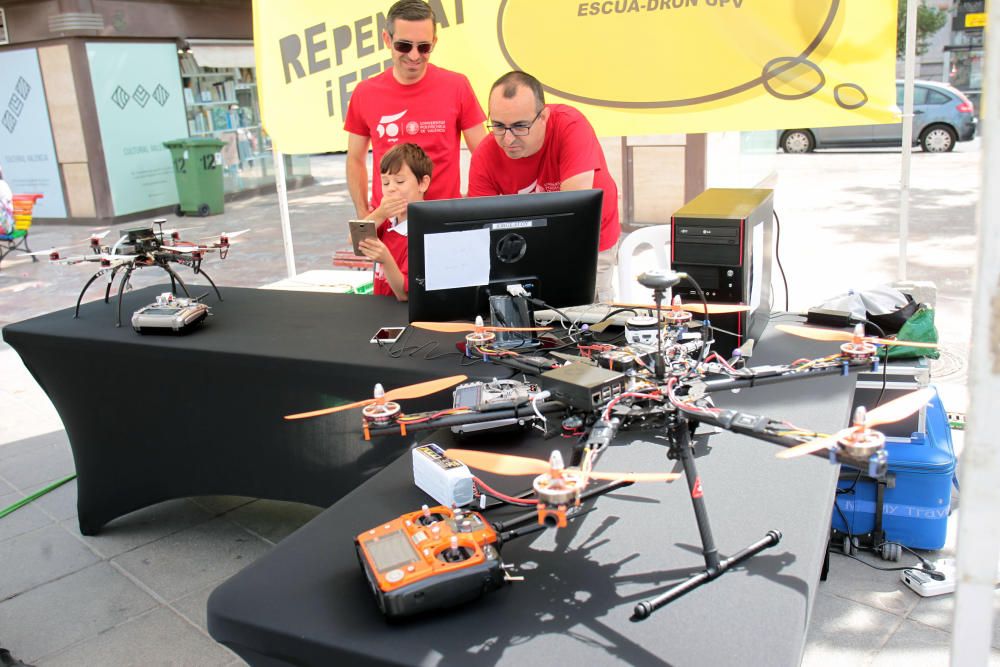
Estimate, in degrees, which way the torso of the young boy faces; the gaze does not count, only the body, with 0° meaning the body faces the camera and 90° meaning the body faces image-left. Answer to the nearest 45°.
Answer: approximately 45°

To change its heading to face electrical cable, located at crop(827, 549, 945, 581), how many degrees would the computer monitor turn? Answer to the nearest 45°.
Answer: approximately 90° to its right

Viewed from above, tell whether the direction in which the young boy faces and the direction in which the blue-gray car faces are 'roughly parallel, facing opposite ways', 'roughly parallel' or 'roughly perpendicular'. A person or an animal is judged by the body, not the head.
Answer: roughly perpendicular

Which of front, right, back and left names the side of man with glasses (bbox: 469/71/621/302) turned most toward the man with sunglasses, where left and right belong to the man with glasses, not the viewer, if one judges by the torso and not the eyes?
right

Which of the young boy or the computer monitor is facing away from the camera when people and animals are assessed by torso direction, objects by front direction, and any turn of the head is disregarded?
the computer monitor

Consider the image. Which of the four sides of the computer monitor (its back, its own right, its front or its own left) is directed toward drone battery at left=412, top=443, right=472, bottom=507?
back

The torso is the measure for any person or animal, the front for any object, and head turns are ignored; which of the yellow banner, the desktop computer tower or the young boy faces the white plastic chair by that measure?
the yellow banner

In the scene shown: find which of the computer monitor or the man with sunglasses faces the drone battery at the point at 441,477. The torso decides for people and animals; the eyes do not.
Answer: the man with sunglasses

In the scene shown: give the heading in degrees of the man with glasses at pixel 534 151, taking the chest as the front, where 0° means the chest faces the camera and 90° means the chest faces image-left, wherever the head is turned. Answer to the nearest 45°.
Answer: approximately 45°

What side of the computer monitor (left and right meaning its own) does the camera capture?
back
